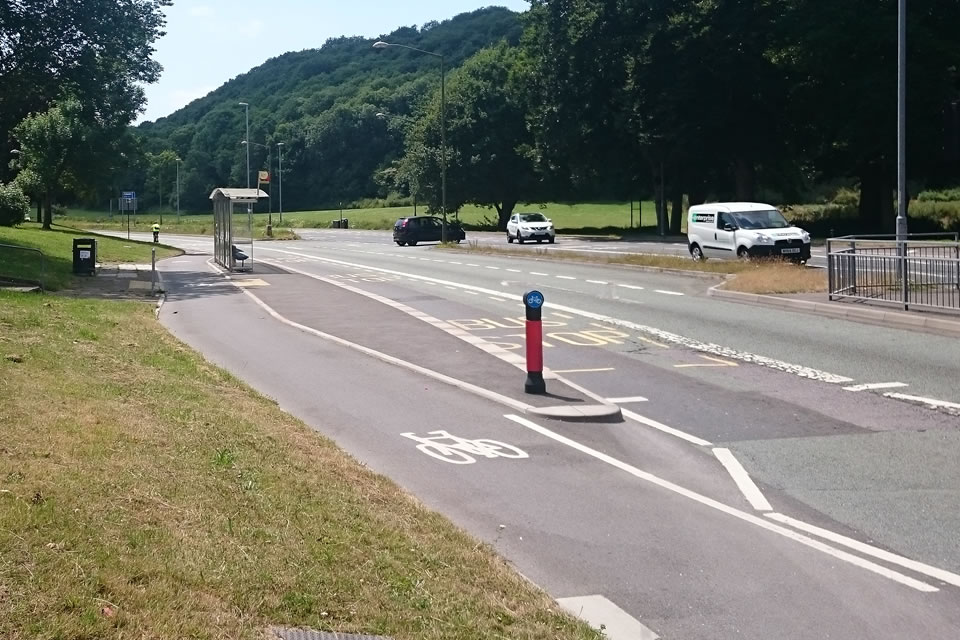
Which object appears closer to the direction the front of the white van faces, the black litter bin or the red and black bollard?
the red and black bollard

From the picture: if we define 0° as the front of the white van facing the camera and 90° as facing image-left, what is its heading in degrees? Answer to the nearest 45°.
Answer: approximately 315°

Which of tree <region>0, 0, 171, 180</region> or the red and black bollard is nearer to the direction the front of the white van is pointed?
the red and black bollard

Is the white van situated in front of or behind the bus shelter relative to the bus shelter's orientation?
in front

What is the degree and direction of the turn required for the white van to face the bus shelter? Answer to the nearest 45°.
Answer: approximately 135° to its right

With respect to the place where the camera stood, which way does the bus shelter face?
facing to the right of the viewer

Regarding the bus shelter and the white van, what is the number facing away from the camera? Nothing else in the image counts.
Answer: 0

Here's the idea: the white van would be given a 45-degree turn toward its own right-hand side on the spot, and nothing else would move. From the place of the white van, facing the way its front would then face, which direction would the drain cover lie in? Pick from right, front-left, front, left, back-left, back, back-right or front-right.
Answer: front

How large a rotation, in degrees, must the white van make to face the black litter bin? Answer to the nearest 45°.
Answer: approximately 135° to its right

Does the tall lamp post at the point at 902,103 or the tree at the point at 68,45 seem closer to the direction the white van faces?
the tall lamp post

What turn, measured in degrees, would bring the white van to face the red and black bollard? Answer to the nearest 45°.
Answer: approximately 45° to its right
